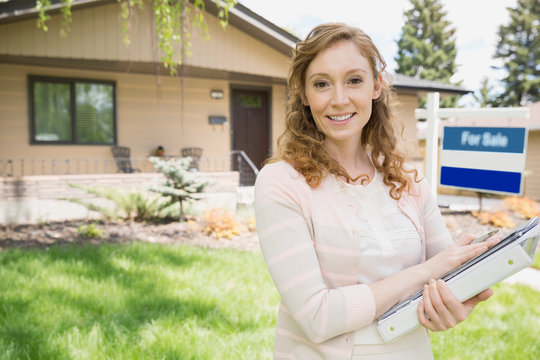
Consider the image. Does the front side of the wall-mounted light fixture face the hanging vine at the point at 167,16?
yes

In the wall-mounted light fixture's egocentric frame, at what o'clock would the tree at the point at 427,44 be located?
The tree is roughly at 7 o'clock from the wall-mounted light fixture.

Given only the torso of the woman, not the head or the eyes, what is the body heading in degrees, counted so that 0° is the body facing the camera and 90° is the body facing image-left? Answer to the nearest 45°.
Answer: approximately 315°

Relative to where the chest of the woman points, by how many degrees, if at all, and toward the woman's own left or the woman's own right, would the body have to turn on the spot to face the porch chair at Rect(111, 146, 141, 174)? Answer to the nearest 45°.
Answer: approximately 180°

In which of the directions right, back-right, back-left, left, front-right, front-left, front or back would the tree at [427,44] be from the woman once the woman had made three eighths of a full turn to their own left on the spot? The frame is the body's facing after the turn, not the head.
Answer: front

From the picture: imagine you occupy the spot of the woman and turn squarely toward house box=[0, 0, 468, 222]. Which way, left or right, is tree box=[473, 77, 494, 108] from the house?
right

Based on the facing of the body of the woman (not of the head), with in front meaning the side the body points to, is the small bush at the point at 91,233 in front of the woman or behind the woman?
behind

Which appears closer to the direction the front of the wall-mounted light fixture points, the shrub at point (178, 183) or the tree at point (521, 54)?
the shrub

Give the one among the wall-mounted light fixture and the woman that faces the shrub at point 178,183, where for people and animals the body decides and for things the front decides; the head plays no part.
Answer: the wall-mounted light fixture

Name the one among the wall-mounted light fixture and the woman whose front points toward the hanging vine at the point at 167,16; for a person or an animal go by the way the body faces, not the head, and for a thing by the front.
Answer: the wall-mounted light fixture
